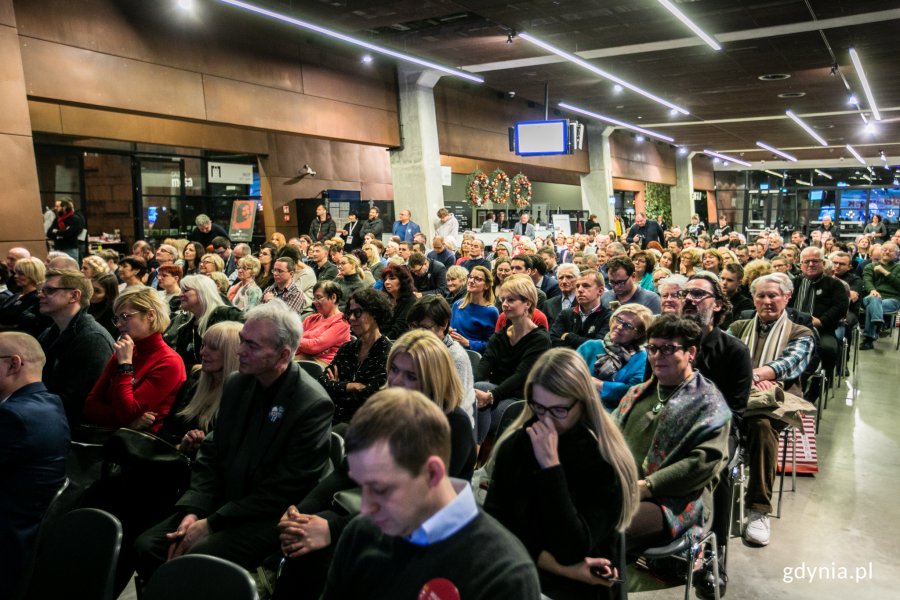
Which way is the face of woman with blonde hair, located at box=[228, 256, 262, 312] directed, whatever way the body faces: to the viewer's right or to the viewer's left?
to the viewer's left

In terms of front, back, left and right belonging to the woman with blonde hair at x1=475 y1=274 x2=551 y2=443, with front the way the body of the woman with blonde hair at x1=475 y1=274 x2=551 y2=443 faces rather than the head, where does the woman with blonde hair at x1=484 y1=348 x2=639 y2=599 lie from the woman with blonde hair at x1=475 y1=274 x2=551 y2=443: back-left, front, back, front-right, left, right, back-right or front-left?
front-left

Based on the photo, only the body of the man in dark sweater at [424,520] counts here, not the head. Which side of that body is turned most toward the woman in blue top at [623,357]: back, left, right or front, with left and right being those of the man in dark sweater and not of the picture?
back

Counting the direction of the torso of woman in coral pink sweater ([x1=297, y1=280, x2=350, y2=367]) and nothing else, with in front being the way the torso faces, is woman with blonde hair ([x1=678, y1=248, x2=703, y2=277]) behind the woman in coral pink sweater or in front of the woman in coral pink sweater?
behind

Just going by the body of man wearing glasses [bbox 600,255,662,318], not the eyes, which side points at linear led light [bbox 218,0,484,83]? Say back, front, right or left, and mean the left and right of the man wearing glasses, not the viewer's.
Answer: right

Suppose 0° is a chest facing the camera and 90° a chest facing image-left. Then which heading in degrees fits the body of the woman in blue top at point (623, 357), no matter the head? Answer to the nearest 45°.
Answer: approximately 45°

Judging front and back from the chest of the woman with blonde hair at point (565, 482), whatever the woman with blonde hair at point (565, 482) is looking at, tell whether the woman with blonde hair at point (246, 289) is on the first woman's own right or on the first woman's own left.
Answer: on the first woman's own right

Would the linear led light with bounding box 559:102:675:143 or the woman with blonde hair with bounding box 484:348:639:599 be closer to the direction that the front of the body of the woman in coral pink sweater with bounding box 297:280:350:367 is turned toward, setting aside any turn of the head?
the woman with blonde hair
